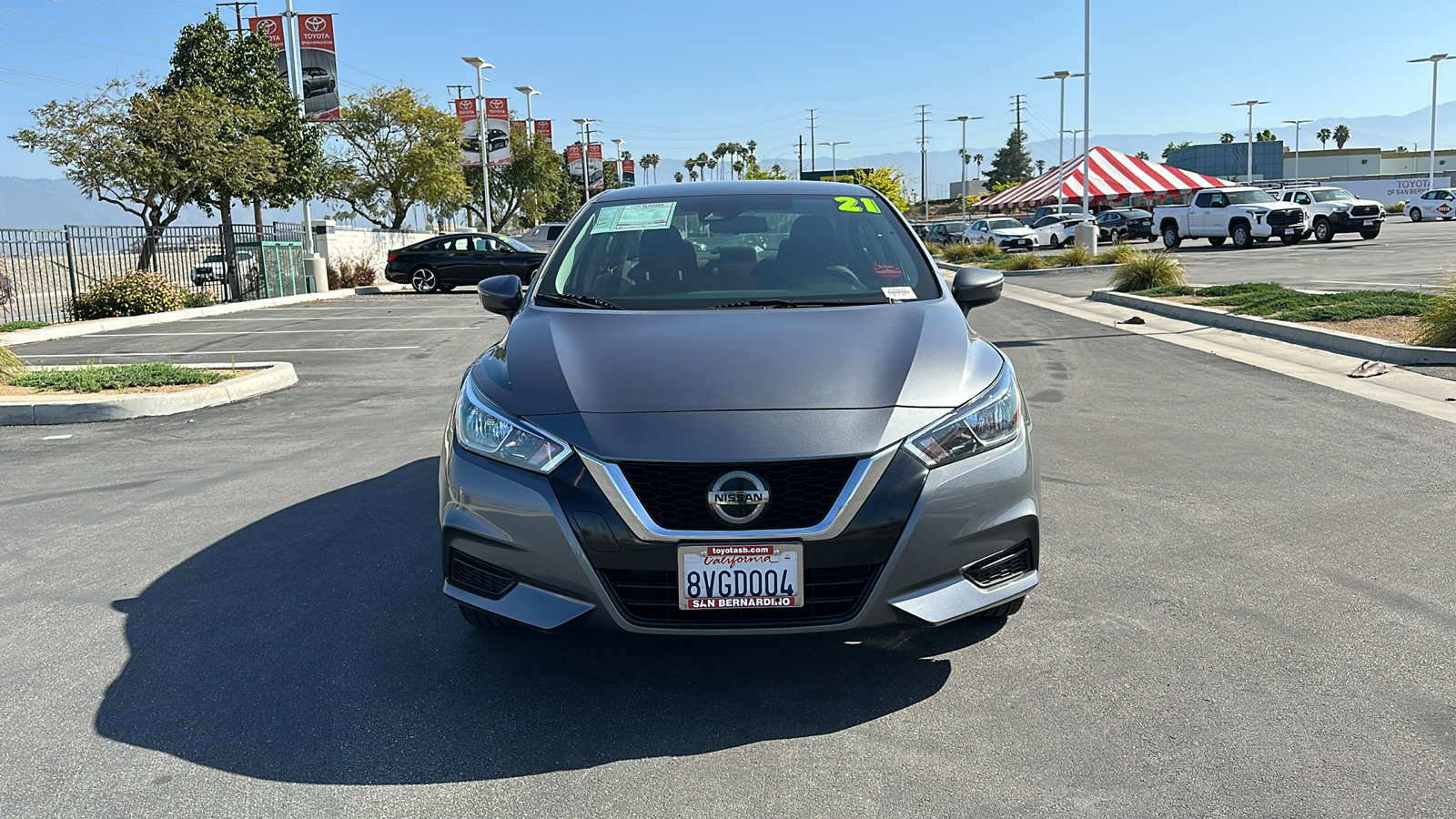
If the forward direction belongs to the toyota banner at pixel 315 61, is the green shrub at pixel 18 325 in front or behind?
in front

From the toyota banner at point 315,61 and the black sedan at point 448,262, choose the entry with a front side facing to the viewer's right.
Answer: the black sedan

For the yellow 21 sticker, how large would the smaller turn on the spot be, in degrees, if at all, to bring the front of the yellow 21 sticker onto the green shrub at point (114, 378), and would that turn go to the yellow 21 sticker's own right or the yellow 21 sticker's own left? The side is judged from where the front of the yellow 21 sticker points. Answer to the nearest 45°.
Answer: approximately 135° to the yellow 21 sticker's own right

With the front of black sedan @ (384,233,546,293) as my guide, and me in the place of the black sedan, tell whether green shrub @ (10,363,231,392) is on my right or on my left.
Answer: on my right

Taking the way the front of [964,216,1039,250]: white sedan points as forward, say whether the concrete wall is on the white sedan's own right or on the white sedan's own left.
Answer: on the white sedan's own right

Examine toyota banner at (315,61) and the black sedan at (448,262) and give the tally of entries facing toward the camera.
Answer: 1

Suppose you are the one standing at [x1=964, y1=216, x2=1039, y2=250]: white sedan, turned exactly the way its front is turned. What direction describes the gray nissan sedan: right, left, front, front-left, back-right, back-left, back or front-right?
front-right

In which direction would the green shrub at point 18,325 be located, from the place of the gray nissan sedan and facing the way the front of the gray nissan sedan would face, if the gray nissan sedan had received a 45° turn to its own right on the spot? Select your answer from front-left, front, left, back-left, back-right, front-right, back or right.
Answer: right

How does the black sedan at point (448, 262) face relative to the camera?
to the viewer's right

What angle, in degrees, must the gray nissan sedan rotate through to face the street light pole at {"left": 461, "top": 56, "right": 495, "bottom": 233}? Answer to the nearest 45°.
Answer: approximately 180°

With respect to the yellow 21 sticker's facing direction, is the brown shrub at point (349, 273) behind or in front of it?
behind

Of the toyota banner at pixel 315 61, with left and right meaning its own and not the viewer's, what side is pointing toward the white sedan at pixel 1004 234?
left

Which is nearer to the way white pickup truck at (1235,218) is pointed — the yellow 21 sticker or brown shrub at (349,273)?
the yellow 21 sticker

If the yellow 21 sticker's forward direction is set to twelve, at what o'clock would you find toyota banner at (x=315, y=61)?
The toyota banner is roughly at 5 o'clock from the yellow 21 sticker.
